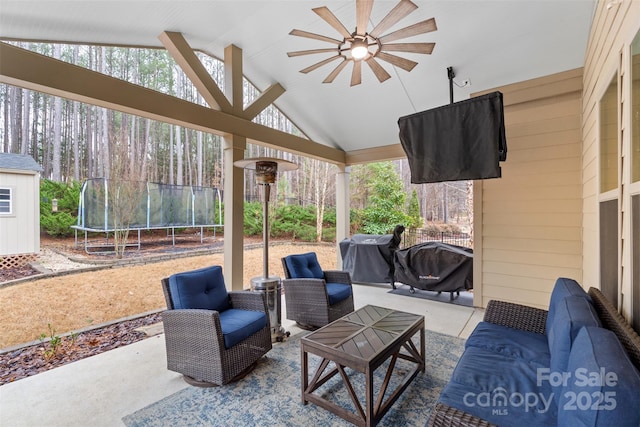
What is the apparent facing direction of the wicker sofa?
to the viewer's left

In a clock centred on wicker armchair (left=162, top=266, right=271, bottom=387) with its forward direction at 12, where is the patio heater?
The patio heater is roughly at 9 o'clock from the wicker armchair.

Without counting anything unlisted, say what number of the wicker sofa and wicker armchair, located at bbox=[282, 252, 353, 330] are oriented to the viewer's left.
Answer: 1

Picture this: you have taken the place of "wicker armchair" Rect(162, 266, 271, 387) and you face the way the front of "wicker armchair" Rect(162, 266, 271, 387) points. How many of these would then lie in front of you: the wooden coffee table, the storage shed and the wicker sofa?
2

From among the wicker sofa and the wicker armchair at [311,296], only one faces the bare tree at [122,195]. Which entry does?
the wicker sofa

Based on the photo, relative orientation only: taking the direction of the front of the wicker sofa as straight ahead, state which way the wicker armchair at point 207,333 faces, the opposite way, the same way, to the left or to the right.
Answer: the opposite way

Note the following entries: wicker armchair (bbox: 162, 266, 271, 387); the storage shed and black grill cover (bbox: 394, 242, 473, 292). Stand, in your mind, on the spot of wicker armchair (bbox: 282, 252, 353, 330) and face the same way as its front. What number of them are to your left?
1

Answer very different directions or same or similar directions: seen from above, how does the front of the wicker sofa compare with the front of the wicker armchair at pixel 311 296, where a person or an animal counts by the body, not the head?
very different directions

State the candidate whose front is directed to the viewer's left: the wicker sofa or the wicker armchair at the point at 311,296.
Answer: the wicker sofa

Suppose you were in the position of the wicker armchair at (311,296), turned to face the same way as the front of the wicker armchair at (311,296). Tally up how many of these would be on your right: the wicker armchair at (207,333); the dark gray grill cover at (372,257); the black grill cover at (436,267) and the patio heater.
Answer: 2

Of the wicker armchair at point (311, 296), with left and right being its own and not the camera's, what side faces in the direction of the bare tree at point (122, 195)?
back
